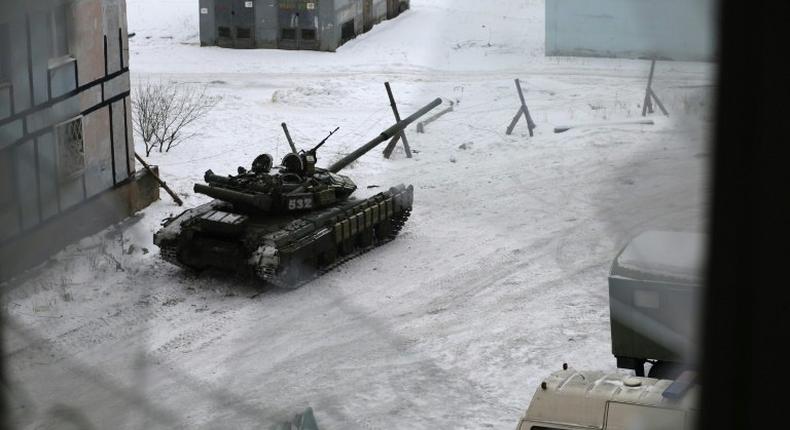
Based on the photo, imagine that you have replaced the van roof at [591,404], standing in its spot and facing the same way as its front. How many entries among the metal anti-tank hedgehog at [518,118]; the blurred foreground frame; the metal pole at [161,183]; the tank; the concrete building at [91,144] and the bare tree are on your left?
1

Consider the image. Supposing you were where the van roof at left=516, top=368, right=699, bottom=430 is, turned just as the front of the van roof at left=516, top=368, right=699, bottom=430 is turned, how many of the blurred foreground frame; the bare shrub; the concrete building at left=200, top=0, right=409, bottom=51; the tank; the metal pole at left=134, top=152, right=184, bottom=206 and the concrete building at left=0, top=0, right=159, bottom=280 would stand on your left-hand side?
1

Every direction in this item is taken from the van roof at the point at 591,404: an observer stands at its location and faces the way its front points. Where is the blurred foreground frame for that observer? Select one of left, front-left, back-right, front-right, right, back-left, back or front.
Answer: left

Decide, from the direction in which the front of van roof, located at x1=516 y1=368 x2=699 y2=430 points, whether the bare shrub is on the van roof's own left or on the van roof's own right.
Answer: on the van roof's own right

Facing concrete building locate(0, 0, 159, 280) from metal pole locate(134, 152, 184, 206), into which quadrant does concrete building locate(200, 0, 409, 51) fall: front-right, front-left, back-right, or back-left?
back-right

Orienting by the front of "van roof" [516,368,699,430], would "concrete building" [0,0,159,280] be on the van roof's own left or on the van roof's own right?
on the van roof's own right

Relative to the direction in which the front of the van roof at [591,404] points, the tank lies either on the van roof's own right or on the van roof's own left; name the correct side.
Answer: on the van roof's own right
